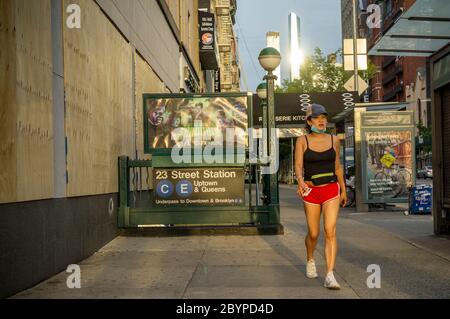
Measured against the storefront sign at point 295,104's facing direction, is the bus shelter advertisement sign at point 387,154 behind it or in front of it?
in front

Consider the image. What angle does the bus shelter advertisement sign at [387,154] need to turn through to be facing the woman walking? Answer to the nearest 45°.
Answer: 0° — it already faces them

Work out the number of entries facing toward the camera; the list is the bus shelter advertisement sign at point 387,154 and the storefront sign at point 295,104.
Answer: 2

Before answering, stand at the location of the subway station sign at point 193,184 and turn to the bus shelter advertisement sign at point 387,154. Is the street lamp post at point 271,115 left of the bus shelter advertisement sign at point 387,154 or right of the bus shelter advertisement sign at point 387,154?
right

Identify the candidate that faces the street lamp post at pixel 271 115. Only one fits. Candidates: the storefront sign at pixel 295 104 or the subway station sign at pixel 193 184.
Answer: the storefront sign

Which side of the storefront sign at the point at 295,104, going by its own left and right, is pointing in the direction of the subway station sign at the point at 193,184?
front

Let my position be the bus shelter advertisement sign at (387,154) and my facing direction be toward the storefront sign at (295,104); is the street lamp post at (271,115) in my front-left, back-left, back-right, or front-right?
back-left

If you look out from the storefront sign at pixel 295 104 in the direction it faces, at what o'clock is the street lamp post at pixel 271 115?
The street lamp post is roughly at 12 o'clock from the storefront sign.

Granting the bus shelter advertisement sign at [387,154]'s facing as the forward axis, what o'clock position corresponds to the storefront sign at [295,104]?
the storefront sign at [295,104] is roughly at 5 o'clock from the bus shelter advertisement sign at [387,154].
